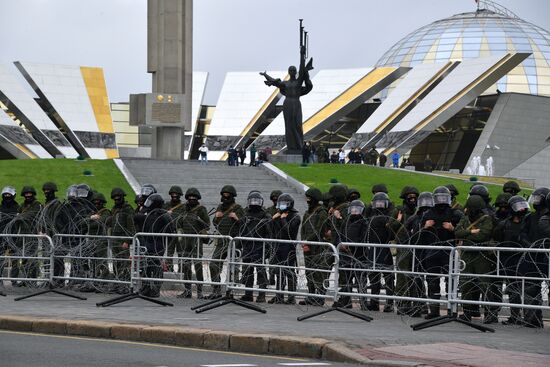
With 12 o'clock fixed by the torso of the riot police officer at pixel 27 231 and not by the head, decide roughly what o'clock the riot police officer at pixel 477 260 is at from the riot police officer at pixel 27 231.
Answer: the riot police officer at pixel 477 260 is roughly at 9 o'clock from the riot police officer at pixel 27 231.

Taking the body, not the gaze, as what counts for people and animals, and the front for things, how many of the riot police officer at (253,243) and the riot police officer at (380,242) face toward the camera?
2

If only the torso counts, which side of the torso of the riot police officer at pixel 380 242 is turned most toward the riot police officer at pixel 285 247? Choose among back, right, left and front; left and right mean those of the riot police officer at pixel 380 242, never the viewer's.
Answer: right

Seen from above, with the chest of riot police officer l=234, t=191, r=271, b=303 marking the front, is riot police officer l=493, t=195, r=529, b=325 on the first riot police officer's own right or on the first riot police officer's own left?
on the first riot police officer's own left

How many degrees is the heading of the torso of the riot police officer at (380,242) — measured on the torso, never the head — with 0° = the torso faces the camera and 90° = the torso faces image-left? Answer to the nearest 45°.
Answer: approximately 0°

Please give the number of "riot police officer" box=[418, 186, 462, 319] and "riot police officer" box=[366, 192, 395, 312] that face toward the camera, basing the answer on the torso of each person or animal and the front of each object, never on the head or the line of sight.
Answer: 2
